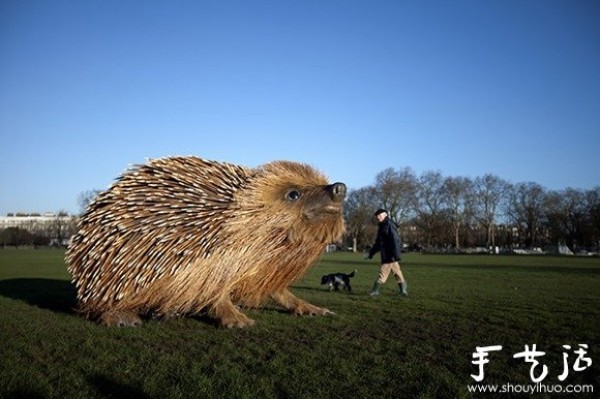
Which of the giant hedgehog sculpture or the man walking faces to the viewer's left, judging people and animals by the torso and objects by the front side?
the man walking

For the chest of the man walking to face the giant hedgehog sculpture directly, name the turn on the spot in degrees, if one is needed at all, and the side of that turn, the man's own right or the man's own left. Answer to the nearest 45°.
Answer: approximately 45° to the man's own left

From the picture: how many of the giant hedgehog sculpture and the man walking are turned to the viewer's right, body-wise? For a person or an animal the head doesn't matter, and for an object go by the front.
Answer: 1

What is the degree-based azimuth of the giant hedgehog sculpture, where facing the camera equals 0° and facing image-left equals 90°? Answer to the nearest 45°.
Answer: approximately 270°

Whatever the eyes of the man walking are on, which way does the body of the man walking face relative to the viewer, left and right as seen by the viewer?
facing to the left of the viewer

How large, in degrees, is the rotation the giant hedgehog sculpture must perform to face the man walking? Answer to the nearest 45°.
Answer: approximately 45° to its left

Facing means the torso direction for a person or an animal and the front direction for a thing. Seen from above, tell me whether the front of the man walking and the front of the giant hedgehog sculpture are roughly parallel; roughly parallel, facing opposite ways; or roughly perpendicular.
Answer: roughly parallel, facing opposite ways
